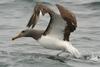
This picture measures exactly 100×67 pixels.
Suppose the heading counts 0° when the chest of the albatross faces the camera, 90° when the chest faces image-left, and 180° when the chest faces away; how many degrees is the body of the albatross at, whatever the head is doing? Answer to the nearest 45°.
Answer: approximately 90°
